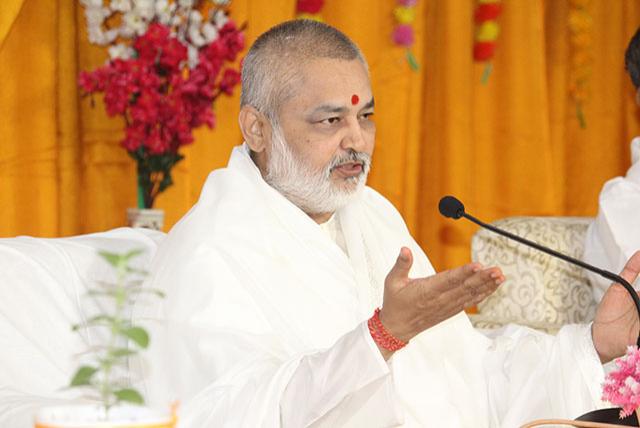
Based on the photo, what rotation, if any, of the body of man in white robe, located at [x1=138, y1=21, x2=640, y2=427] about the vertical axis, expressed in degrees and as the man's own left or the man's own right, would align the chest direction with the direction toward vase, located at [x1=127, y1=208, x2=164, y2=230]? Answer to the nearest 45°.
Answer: approximately 180°

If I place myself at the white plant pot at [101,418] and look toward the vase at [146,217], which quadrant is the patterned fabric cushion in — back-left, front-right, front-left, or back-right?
front-right

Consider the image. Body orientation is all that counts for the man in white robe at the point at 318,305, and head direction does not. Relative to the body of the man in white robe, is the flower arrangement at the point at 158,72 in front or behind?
behind

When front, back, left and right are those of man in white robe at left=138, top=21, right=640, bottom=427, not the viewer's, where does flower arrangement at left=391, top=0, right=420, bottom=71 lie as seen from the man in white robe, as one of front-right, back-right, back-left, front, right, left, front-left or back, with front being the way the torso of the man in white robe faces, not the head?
back-left

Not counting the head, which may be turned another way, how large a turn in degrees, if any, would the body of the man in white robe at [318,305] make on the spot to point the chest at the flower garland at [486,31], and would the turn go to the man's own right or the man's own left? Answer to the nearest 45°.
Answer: approximately 135° to the man's own left

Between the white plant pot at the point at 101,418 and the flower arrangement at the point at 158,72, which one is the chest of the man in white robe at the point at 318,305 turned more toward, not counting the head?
the white plant pot

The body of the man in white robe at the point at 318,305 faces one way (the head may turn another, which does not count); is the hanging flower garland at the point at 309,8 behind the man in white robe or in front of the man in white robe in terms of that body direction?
behind

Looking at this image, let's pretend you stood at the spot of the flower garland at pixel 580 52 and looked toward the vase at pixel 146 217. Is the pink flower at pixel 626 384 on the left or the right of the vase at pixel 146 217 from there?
left

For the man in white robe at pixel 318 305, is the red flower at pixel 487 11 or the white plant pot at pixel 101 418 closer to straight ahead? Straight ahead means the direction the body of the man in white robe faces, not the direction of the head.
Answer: the white plant pot

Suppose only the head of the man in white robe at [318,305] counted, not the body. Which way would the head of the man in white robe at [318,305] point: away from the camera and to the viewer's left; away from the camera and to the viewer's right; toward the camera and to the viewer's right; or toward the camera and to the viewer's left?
toward the camera and to the viewer's right

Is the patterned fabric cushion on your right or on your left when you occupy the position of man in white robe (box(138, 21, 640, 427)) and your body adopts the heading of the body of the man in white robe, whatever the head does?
on your left

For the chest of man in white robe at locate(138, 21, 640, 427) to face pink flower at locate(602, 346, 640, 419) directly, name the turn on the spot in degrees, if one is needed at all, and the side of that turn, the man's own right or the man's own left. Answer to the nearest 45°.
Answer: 0° — they already face it

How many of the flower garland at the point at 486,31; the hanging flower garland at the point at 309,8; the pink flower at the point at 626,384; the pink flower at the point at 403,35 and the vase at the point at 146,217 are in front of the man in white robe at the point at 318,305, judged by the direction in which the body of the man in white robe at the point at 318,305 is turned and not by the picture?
1

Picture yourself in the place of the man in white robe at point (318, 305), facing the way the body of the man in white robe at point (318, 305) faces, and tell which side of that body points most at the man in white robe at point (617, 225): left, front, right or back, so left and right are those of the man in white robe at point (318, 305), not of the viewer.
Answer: left

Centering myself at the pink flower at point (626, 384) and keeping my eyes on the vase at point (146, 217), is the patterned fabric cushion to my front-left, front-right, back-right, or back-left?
front-right

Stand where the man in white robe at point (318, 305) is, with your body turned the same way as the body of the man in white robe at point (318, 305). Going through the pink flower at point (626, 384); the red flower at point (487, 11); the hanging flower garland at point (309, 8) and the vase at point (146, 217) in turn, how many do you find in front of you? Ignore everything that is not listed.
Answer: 1

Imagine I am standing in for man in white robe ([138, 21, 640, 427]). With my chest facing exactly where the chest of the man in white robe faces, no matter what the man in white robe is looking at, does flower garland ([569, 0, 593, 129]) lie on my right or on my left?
on my left

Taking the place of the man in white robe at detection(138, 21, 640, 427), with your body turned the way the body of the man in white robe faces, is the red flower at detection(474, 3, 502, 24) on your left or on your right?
on your left
